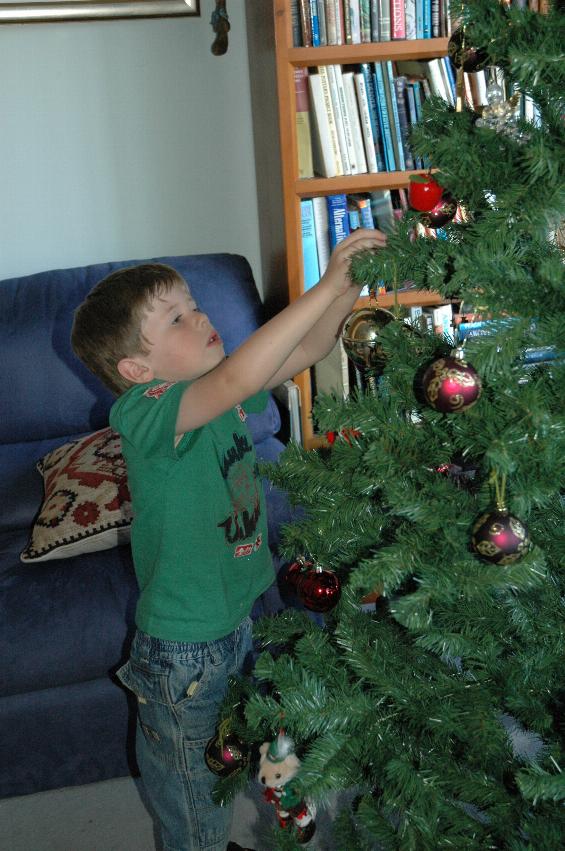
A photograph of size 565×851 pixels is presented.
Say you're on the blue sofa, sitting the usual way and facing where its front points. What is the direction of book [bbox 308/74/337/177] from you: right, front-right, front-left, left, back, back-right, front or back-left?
back-left

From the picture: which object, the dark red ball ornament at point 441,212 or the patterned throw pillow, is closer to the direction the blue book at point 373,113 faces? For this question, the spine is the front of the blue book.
the dark red ball ornament

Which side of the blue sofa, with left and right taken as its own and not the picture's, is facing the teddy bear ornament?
front
